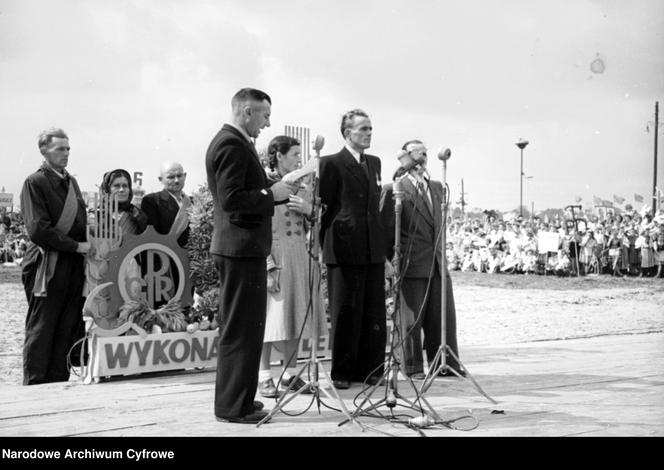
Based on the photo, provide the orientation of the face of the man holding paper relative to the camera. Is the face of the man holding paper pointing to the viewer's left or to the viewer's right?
to the viewer's right

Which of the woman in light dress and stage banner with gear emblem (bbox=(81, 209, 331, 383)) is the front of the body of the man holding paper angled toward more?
the woman in light dress

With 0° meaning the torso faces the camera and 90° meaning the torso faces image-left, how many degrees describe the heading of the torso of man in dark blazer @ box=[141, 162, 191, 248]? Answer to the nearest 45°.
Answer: approximately 315°

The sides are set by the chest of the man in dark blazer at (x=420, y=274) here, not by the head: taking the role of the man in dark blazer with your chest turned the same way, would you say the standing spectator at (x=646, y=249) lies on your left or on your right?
on your left

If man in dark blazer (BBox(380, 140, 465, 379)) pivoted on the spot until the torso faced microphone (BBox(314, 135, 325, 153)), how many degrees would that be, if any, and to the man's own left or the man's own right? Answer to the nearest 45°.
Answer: approximately 45° to the man's own right

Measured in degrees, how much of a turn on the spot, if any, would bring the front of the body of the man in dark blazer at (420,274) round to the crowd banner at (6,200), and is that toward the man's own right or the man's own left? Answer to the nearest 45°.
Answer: approximately 180°
